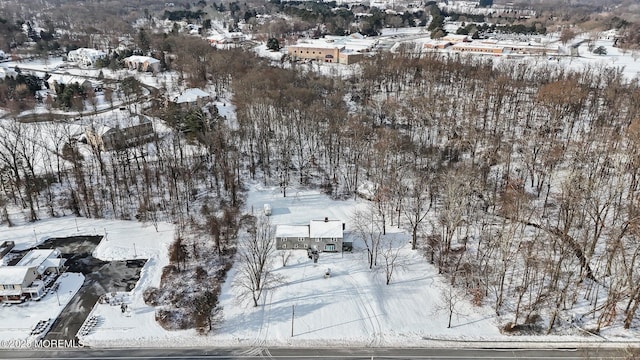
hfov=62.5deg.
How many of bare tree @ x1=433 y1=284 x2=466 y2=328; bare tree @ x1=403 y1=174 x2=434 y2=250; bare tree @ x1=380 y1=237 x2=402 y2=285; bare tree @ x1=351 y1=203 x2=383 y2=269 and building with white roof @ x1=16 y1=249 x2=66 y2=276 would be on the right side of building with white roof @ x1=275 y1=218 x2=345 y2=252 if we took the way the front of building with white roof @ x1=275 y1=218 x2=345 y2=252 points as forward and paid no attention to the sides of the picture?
1

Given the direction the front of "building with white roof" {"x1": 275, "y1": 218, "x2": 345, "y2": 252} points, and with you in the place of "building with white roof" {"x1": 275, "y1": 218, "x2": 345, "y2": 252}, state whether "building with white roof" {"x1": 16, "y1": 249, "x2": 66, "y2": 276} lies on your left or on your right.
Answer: on your right

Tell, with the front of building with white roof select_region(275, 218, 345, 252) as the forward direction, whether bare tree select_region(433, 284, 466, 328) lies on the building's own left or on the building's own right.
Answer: on the building's own left

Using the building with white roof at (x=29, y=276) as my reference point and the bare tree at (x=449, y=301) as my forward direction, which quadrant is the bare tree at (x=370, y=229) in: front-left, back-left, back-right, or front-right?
front-left

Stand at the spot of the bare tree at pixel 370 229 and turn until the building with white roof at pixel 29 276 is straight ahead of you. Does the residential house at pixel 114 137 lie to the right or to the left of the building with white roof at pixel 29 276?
right

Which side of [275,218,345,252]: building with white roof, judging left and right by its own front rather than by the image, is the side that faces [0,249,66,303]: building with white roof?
right

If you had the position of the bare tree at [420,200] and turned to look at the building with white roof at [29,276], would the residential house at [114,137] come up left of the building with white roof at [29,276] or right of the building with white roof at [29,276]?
right

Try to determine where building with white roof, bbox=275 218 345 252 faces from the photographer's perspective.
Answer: facing the viewer

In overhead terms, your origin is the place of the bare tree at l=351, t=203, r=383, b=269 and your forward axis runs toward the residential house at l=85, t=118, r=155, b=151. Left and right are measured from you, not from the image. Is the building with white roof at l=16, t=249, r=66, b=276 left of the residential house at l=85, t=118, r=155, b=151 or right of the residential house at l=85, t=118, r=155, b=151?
left

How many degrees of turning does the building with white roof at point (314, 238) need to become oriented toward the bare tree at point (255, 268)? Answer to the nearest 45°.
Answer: approximately 45° to its right

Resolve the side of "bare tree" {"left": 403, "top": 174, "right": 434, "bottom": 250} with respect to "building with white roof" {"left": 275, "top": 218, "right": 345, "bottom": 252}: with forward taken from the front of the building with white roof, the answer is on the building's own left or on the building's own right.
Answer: on the building's own left

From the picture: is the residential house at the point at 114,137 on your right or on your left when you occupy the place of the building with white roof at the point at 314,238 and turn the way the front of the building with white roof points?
on your right
